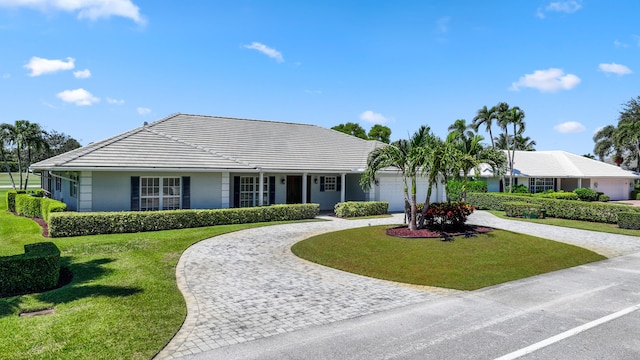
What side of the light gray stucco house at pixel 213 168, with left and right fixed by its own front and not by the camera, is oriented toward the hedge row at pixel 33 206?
right

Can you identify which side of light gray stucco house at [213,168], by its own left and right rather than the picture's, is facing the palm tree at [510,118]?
left

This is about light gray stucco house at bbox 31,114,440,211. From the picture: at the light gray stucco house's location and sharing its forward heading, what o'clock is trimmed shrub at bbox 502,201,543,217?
The trimmed shrub is roughly at 9 o'clock from the light gray stucco house.

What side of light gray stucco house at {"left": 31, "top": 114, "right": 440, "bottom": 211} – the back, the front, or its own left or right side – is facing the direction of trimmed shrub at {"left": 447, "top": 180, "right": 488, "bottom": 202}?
left

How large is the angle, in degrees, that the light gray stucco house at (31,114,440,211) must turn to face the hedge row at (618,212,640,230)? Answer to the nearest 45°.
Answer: approximately 90° to its left

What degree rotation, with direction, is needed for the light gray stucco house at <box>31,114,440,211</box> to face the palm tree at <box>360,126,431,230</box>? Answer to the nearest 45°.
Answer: approximately 45° to its left

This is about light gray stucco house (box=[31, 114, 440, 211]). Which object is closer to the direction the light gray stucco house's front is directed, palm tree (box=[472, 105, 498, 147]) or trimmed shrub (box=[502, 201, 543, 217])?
the trimmed shrub

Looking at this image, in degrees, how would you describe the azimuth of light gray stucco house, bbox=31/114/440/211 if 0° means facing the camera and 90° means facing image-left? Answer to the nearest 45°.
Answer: approximately 0°
